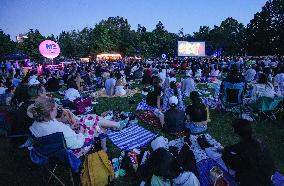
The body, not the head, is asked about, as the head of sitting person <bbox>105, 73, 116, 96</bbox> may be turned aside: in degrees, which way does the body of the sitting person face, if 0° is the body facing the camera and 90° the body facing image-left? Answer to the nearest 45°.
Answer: approximately 180°

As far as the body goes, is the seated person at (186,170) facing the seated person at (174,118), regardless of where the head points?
yes

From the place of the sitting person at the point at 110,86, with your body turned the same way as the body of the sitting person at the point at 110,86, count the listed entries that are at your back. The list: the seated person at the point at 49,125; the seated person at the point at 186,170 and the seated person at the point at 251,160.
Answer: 3

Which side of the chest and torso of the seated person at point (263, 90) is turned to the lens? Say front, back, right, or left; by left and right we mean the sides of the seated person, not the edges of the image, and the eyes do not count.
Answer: back

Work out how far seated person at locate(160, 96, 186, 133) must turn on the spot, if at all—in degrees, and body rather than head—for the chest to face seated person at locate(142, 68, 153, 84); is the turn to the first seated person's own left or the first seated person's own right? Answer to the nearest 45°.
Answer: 0° — they already face them

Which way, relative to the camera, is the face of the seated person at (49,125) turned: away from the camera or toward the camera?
away from the camera

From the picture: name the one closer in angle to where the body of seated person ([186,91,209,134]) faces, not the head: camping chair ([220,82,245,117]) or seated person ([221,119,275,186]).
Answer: the camping chair

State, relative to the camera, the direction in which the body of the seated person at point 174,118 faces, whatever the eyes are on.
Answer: away from the camera

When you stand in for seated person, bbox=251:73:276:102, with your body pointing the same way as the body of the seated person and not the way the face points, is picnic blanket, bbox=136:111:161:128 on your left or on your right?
on your left

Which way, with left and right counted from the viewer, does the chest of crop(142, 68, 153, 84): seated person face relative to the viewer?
facing away from the viewer

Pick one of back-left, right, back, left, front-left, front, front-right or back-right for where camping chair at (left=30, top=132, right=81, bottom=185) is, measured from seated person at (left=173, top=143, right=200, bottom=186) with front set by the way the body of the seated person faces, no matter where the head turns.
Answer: left

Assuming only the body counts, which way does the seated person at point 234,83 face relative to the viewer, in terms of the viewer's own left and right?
facing away from the viewer

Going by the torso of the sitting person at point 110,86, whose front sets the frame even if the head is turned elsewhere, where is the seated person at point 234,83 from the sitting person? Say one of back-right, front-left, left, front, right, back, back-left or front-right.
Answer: back-right

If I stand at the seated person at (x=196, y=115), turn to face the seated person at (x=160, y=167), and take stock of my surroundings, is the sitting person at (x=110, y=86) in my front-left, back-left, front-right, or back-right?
back-right
